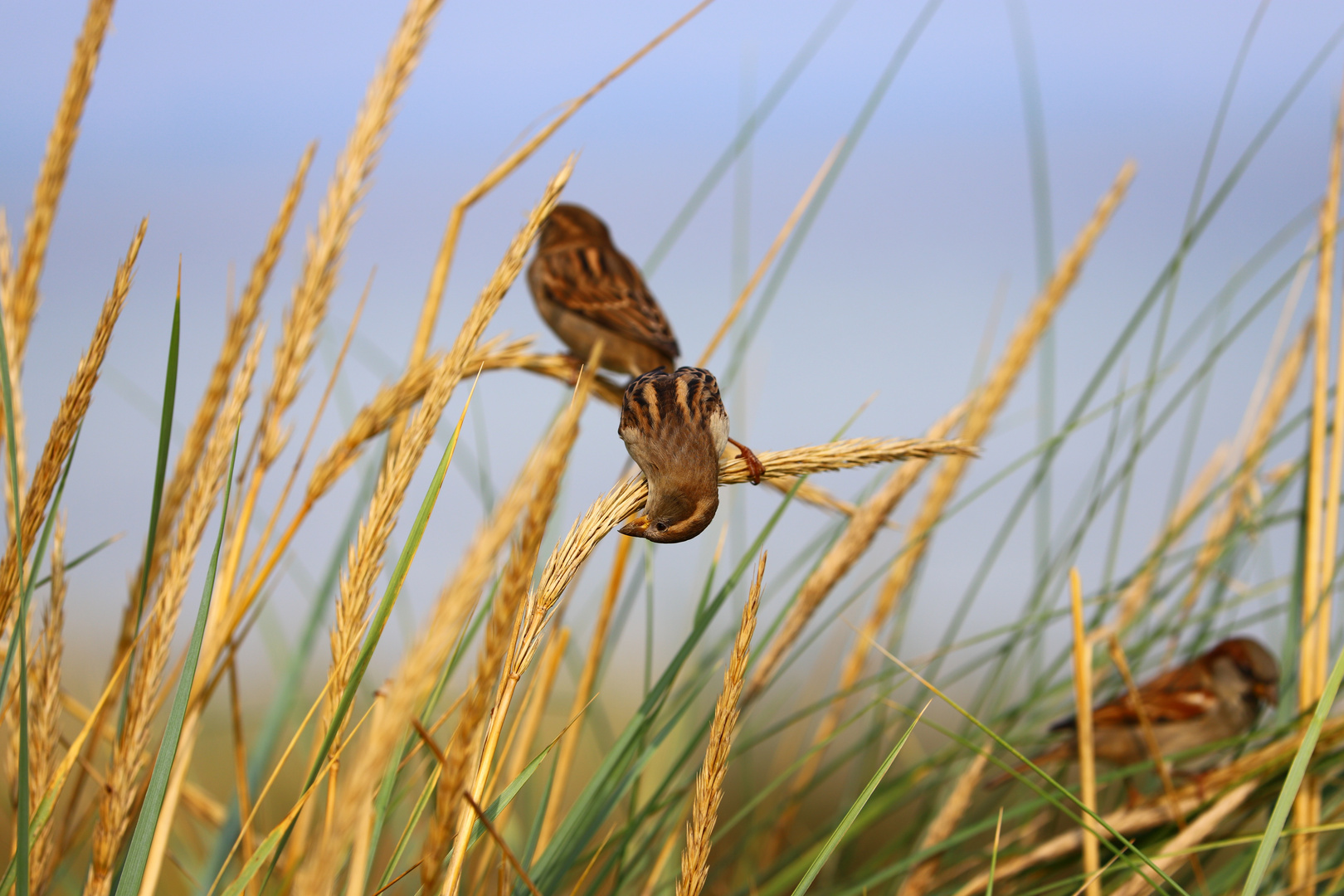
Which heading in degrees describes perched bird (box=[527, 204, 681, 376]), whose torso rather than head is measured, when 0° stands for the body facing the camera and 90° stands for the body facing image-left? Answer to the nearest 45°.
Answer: approximately 135°

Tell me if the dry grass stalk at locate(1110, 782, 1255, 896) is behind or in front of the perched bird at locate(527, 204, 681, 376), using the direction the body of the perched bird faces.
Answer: behind

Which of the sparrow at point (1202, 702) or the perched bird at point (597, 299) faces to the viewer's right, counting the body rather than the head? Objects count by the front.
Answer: the sparrow

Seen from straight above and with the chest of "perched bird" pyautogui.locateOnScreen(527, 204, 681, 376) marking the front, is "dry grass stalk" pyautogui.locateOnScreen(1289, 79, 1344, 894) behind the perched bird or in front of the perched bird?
behind

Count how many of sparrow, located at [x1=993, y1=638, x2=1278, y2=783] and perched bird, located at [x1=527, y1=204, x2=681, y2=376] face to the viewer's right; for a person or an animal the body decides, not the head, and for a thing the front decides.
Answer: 1

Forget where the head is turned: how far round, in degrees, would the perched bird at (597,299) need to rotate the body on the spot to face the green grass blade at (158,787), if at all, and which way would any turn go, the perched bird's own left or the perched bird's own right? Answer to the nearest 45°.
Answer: approximately 135° to the perched bird's own left

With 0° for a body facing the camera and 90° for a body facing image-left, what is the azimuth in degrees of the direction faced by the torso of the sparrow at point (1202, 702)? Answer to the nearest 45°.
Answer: approximately 270°

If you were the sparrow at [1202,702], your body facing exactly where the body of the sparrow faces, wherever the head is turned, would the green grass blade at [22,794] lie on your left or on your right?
on your right
